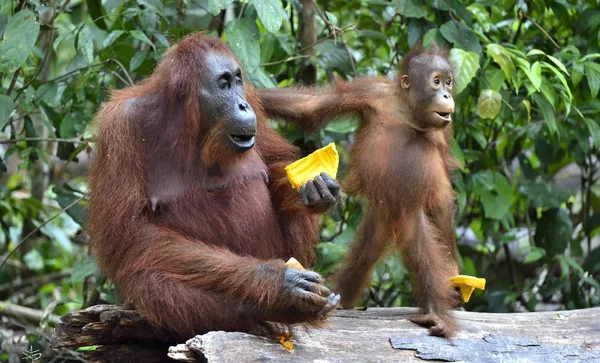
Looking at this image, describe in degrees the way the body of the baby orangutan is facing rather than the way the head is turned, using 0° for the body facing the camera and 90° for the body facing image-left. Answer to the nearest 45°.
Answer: approximately 315°

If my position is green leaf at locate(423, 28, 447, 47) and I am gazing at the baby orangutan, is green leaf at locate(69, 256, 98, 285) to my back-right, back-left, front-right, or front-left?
front-right

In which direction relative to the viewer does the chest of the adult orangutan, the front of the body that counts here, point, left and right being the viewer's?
facing the viewer and to the right of the viewer

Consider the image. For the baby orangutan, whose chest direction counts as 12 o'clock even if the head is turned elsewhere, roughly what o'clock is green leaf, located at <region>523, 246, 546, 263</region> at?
The green leaf is roughly at 9 o'clock from the baby orangutan.

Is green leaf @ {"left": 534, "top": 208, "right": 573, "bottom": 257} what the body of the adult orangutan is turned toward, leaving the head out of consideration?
no

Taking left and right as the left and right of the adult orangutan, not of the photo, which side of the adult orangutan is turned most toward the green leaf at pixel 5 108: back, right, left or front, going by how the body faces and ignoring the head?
back

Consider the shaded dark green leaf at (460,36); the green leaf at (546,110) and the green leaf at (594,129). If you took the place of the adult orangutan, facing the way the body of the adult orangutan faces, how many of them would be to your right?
0

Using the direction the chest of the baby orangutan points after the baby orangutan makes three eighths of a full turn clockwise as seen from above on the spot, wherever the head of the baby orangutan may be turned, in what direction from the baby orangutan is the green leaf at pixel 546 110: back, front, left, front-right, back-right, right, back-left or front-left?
back-right

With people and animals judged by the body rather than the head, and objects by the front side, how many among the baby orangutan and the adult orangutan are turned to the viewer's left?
0

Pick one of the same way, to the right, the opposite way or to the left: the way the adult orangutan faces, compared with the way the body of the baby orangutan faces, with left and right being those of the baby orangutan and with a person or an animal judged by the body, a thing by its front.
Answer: the same way

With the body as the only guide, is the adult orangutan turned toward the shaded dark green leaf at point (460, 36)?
no

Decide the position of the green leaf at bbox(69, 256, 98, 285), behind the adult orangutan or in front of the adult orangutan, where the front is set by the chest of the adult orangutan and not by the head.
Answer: behind
